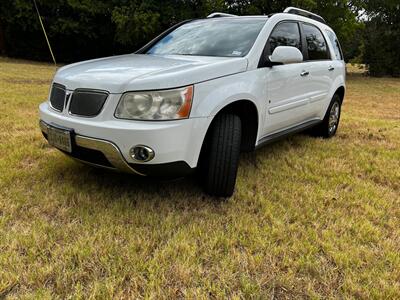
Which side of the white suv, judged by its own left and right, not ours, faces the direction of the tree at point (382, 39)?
back

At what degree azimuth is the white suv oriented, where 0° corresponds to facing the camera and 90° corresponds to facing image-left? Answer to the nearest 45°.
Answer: approximately 45°
